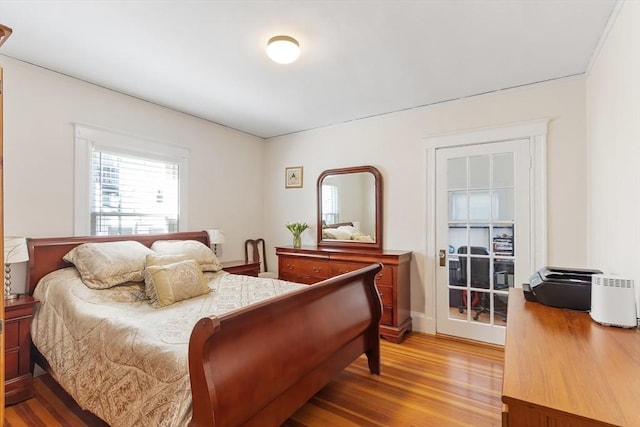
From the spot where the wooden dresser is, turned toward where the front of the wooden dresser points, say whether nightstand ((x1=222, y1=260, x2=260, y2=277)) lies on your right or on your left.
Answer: on your right

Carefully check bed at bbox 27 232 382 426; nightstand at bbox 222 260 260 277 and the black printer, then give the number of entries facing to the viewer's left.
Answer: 1

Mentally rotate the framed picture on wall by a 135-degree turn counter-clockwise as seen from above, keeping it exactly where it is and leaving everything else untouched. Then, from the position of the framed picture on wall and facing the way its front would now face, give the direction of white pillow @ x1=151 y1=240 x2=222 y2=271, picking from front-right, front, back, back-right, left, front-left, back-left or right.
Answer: back-right

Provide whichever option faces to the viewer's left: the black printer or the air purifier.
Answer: the black printer

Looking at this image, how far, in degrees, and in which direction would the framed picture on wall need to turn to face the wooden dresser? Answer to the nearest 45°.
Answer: approximately 90° to its left

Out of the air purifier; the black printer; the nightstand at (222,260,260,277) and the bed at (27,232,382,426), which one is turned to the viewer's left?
the black printer

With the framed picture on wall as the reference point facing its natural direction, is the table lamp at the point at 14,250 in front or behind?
in front

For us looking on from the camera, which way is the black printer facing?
facing to the left of the viewer

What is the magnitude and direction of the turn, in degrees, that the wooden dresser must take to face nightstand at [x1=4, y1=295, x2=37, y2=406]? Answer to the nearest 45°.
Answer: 0° — it already faces it

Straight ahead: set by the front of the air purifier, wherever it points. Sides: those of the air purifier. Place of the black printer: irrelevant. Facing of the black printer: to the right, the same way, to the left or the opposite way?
to the right

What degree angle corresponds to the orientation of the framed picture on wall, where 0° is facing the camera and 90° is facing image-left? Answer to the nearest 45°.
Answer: approximately 45°

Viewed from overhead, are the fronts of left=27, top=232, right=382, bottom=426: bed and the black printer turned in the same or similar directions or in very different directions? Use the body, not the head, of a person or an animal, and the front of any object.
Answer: very different directions

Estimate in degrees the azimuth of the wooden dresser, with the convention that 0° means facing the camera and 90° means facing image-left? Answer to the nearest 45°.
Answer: approximately 45°
